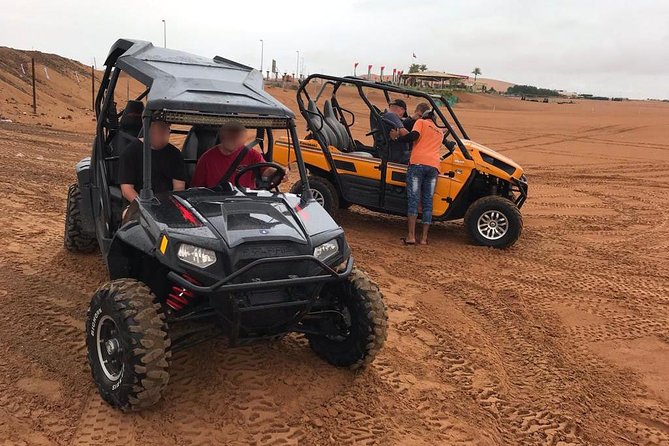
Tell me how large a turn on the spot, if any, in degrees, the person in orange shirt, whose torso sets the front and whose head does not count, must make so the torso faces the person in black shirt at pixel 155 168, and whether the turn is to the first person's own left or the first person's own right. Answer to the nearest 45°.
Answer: approximately 90° to the first person's own left

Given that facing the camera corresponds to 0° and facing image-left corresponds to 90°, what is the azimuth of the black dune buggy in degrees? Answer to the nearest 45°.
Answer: approximately 315°

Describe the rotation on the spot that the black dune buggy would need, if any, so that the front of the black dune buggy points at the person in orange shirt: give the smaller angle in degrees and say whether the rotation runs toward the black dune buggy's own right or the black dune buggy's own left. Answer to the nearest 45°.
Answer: approximately 90° to the black dune buggy's own left

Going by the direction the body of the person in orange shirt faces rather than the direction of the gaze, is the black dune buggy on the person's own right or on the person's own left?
on the person's own left

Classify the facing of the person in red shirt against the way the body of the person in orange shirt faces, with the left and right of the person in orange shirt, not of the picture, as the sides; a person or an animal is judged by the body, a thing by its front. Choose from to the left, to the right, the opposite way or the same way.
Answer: the opposite way

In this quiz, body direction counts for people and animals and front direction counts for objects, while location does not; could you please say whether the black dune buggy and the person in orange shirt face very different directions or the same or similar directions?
very different directions

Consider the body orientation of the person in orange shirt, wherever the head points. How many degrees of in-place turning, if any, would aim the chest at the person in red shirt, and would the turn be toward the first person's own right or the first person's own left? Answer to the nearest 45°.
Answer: approximately 90° to the first person's own left
